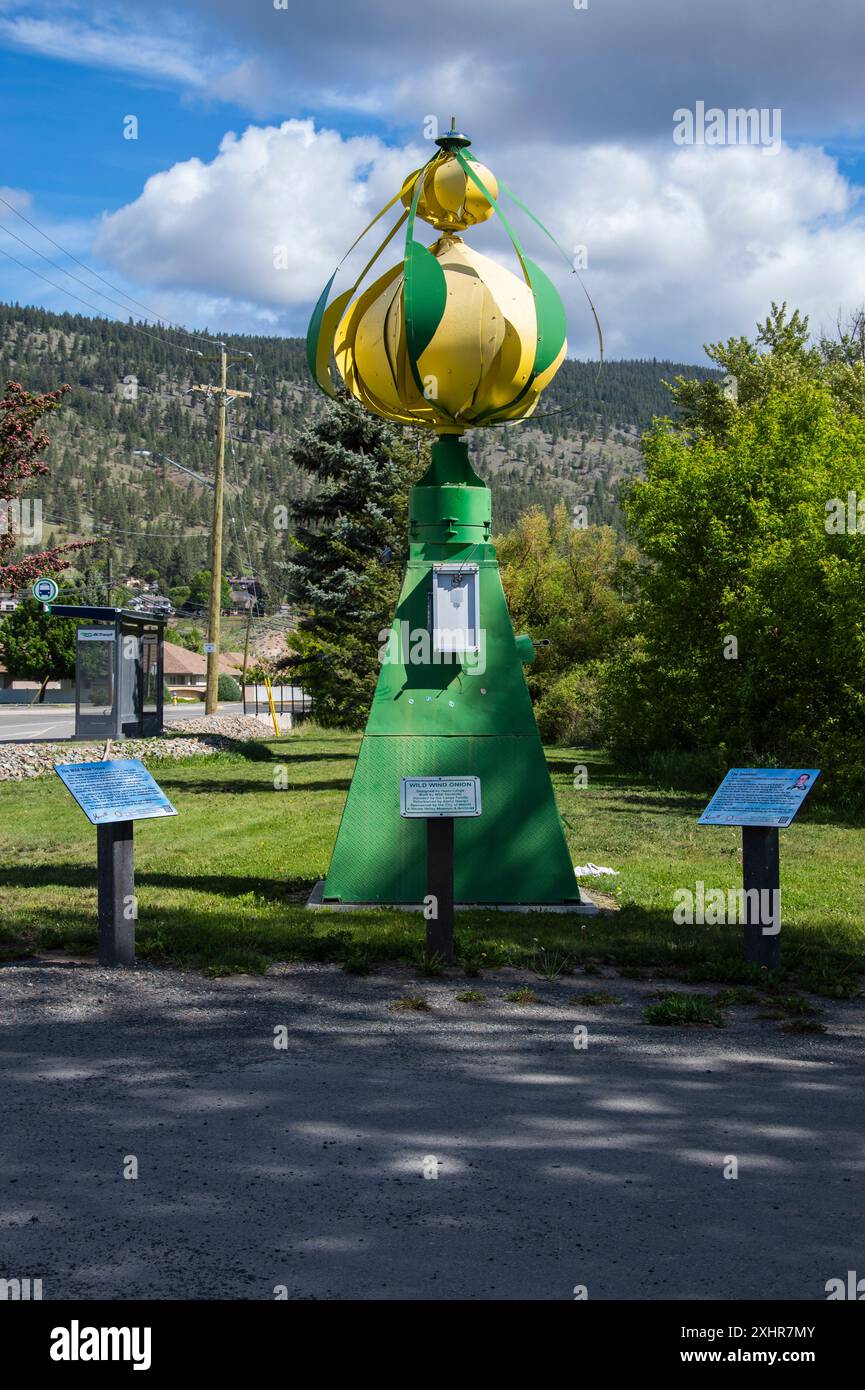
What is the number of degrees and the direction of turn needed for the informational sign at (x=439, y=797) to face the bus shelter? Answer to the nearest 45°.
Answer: approximately 180°

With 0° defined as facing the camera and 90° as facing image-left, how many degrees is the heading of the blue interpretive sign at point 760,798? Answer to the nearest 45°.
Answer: approximately 0°

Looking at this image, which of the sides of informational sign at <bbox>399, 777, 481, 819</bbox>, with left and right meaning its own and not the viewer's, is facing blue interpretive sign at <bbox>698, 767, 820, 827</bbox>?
left

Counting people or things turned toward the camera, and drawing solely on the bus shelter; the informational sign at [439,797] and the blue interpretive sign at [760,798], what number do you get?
2

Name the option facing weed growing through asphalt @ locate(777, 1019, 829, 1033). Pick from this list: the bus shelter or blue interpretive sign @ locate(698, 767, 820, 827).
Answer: the blue interpretive sign

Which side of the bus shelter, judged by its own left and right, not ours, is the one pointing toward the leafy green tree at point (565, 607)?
right

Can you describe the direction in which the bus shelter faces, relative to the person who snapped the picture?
facing away from the viewer and to the left of the viewer

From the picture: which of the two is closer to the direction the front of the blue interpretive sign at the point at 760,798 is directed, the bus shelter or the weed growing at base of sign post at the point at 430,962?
the weed growing at base of sign post
